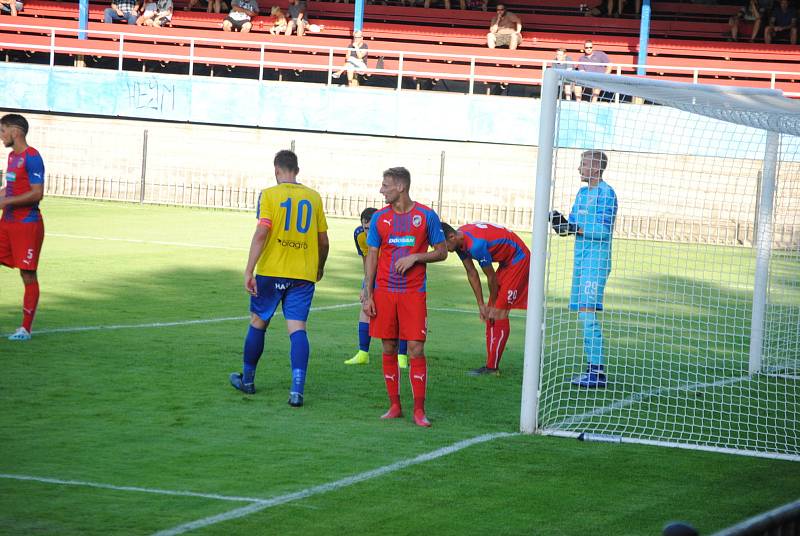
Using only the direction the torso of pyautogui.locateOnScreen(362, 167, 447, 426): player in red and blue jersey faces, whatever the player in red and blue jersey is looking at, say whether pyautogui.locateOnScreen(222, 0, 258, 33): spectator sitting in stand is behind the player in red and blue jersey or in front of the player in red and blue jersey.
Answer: behind

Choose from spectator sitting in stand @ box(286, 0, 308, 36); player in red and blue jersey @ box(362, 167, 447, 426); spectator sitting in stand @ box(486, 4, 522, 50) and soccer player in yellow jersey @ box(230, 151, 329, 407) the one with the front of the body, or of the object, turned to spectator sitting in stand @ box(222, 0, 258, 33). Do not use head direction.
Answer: the soccer player in yellow jersey

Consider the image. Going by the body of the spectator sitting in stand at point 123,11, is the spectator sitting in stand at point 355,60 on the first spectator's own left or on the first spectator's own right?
on the first spectator's own left

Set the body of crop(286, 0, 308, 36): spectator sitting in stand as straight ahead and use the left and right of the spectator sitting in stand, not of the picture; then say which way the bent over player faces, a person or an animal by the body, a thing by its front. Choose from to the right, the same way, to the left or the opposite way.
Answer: to the right

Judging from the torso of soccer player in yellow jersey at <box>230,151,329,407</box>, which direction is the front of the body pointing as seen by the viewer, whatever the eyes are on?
away from the camera

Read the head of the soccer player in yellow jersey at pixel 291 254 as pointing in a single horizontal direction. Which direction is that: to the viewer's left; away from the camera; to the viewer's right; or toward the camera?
away from the camera

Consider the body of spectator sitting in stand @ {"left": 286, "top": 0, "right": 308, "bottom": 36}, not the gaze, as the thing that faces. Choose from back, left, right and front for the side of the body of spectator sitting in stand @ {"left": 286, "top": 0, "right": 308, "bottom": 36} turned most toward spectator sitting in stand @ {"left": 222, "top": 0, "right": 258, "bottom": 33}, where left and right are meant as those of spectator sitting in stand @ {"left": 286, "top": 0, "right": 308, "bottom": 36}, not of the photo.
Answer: right

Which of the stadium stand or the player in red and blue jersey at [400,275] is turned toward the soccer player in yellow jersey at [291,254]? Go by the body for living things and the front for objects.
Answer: the stadium stand

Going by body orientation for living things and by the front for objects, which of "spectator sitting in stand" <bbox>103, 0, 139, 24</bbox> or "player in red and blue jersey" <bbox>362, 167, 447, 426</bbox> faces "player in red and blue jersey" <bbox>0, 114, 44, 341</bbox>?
the spectator sitting in stand

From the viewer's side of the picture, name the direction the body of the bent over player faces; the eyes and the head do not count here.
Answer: to the viewer's left

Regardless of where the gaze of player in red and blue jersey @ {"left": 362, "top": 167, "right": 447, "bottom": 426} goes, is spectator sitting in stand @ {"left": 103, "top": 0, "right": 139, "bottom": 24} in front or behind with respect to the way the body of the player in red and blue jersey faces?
behind

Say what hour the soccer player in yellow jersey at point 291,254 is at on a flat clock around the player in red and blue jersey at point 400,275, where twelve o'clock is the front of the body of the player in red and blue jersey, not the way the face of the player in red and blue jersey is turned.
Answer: The soccer player in yellow jersey is roughly at 4 o'clock from the player in red and blue jersey.
